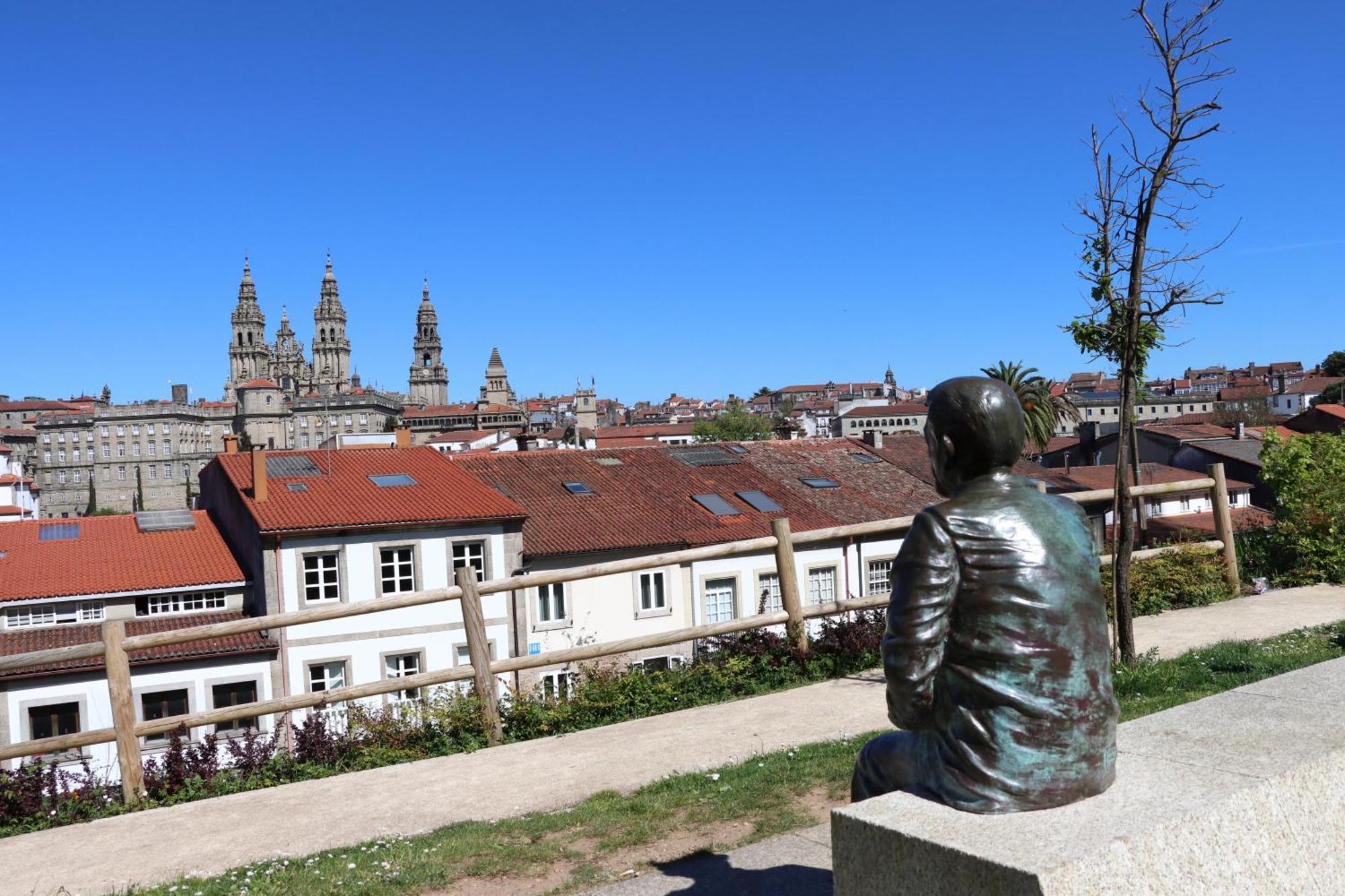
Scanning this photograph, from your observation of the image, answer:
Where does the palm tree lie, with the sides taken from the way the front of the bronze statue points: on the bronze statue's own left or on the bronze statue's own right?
on the bronze statue's own right

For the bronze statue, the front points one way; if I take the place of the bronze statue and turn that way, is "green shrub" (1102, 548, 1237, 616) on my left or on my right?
on my right

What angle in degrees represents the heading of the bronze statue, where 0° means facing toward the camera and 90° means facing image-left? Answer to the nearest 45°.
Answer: approximately 135°

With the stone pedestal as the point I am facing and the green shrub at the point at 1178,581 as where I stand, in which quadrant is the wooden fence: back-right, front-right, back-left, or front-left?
front-right

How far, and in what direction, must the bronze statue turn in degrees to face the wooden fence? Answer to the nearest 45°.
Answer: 0° — it already faces it
